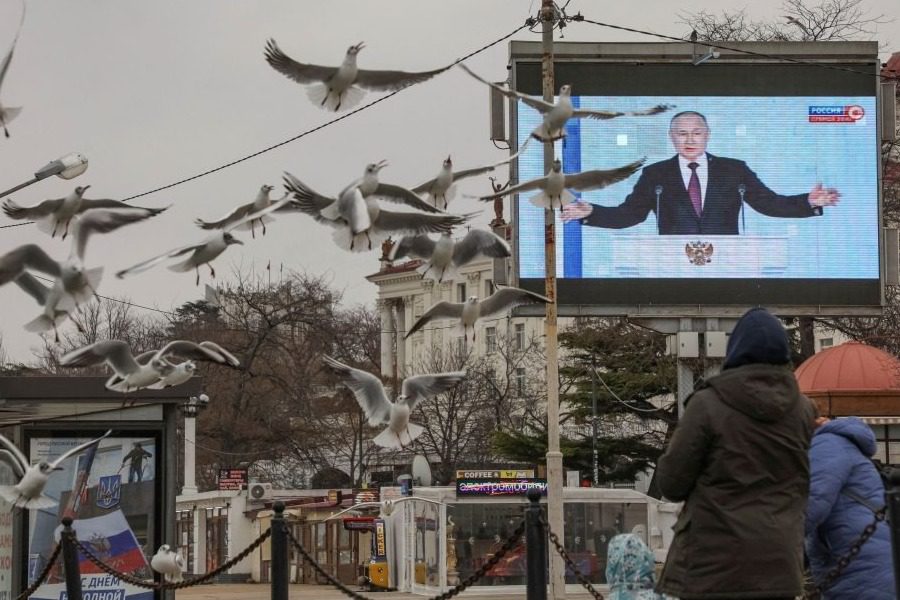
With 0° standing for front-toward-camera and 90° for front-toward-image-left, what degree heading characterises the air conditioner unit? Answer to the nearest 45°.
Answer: approximately 0°

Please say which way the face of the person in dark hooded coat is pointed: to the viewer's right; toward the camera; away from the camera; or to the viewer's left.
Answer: away from the camera

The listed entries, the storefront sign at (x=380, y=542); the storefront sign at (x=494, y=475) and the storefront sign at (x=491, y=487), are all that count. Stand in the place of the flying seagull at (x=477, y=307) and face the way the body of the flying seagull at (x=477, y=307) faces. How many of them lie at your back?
3

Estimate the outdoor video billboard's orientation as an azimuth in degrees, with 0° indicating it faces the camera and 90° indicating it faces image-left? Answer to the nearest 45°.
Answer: approximately 0°
